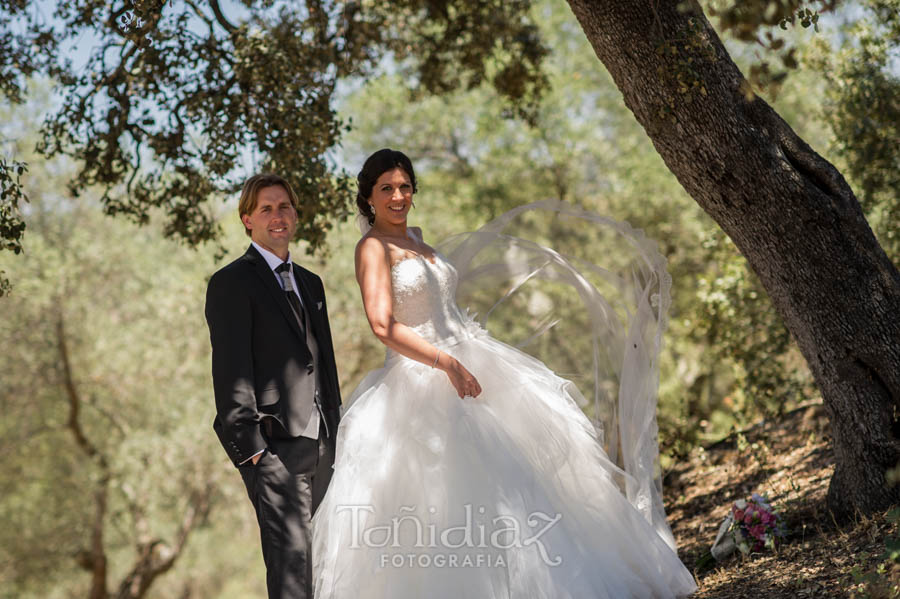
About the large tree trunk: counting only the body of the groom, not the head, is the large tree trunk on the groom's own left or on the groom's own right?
on the groom's own left

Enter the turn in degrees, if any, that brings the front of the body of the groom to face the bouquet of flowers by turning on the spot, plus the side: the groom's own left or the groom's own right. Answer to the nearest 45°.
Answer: approximately 90° to the groom's own left

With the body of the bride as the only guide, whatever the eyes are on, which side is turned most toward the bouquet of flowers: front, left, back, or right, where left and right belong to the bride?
left

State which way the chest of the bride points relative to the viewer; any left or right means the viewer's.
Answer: facing the viewer and to the right of the viewer

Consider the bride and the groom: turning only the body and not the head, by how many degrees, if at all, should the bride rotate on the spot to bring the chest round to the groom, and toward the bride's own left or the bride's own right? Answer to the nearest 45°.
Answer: approximately 90° to the bride's own right
